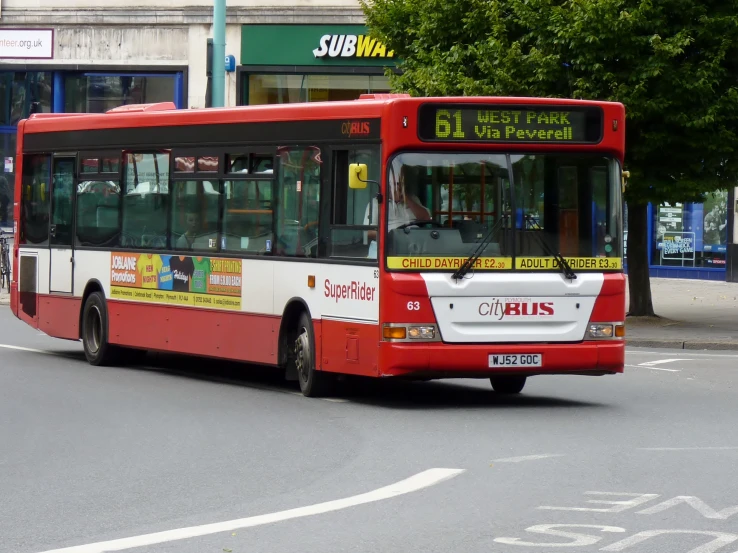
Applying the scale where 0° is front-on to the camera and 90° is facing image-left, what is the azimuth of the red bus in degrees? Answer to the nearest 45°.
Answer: approximately 315°

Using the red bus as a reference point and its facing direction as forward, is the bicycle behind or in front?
behind

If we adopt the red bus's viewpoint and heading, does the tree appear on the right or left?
on its left
